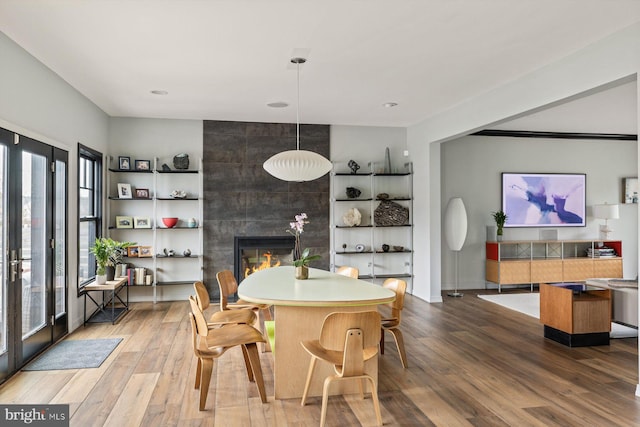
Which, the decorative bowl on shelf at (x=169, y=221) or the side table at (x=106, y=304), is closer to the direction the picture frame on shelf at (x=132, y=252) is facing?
the side table

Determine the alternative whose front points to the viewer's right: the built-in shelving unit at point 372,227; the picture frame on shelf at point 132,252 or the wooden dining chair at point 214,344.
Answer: the wooden dining chair

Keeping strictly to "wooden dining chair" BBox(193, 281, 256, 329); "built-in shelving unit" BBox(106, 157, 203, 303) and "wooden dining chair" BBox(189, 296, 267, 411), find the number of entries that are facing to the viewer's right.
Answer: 2

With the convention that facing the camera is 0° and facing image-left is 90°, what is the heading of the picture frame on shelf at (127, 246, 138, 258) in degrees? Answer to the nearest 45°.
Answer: approximately 0°

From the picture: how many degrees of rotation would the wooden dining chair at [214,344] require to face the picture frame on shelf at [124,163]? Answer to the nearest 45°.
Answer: approximately 90° to its left

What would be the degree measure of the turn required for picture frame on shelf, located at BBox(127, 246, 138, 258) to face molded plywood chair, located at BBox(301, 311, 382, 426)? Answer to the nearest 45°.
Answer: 0° — it already faces it

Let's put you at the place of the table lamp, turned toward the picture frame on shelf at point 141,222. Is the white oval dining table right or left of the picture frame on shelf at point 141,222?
left
